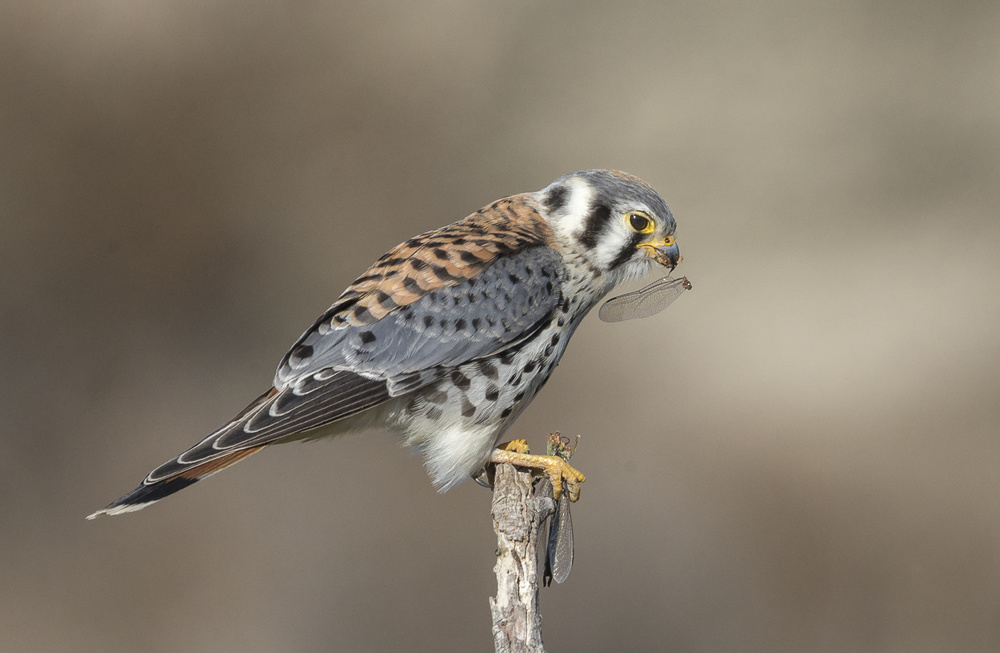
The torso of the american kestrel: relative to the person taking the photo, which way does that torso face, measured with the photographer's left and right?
facing to the right of the viewer
